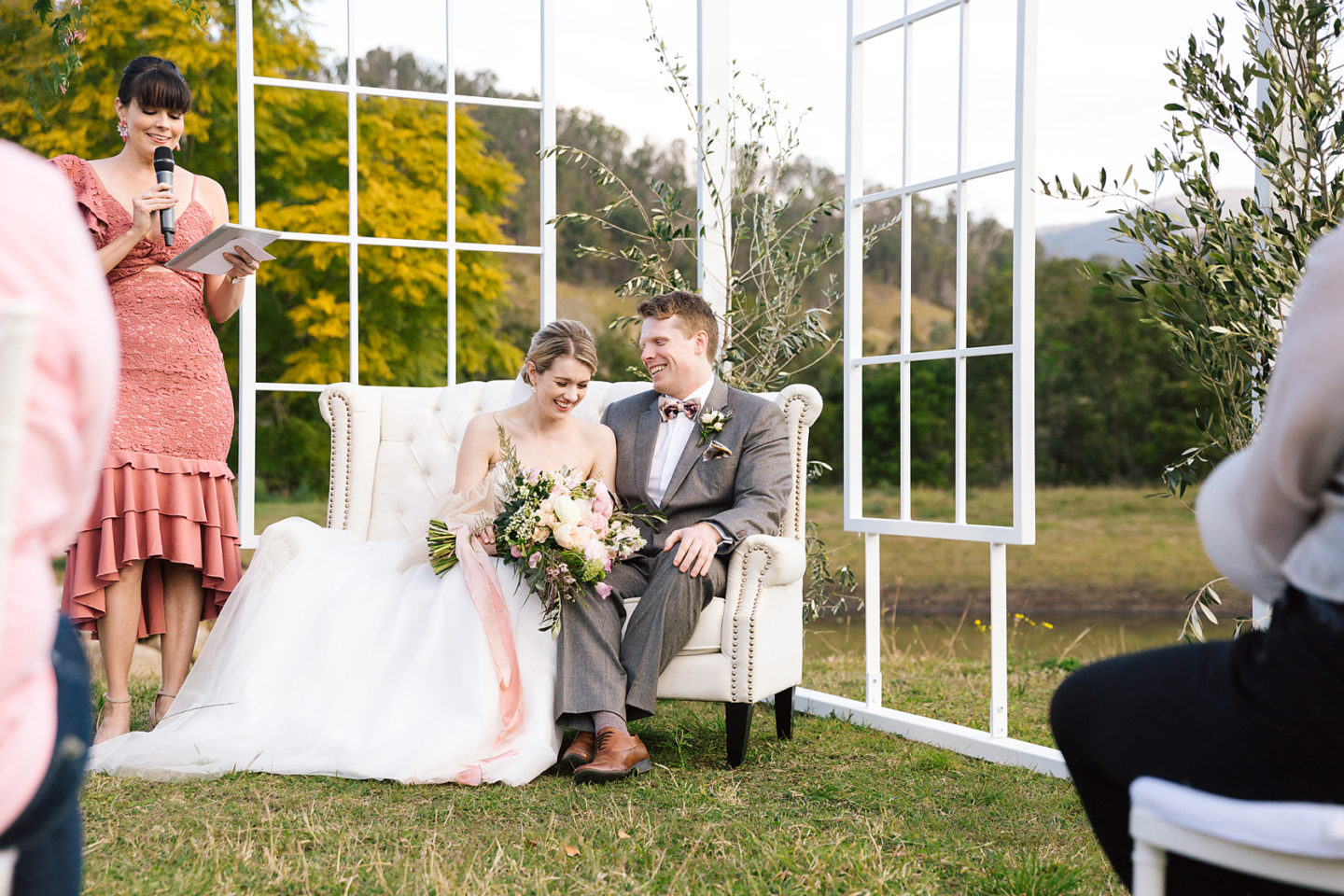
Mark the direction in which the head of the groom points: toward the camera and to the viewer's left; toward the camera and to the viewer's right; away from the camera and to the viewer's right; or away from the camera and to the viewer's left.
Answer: toward the camera and to the viewer's left

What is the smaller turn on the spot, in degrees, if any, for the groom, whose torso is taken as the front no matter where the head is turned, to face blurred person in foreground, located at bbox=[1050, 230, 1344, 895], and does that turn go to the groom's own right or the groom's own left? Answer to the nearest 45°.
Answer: approximately 45° to the groom's own left

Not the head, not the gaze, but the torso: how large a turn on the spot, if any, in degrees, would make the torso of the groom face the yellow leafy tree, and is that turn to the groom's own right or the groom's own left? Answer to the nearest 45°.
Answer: approximately 90° to the groom's own right

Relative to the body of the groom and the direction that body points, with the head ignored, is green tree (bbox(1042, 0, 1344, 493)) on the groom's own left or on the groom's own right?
on the groom's own left

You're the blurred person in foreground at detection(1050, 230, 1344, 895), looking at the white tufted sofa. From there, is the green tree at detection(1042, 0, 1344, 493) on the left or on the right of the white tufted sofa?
right

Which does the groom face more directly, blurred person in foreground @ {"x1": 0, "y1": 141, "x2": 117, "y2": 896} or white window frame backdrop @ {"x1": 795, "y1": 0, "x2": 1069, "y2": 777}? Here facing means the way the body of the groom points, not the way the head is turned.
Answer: the blurred person in foreground

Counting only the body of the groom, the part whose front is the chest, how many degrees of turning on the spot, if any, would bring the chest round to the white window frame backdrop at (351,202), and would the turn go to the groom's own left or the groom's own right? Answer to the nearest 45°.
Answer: approximately 90° to the groom's own right

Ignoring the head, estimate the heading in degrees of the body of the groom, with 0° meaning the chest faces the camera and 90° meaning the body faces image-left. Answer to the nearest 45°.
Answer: approximately 45°

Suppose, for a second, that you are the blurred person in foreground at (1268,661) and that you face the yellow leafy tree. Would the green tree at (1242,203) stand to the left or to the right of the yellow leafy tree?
right

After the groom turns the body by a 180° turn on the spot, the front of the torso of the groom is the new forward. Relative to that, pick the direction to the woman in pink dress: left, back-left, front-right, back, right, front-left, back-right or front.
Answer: back-left
